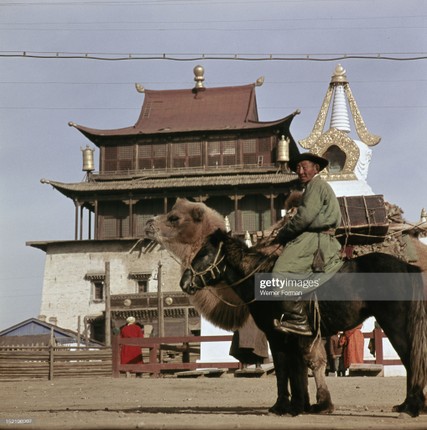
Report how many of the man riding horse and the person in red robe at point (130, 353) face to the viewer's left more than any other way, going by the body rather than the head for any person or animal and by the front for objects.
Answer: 1

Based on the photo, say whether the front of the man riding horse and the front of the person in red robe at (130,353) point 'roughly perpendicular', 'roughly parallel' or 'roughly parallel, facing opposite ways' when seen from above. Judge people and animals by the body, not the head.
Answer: roughly perpendicular

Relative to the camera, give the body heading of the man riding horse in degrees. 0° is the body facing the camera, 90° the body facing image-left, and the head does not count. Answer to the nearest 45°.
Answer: approximately 90°

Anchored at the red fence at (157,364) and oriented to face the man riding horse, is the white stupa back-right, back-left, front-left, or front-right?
back-left

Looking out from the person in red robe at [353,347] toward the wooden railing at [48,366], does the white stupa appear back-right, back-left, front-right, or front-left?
back-right

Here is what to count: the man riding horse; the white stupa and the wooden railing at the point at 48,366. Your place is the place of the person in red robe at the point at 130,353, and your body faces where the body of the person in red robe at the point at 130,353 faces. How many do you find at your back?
1

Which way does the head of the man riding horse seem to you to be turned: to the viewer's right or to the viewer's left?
to the viewer's left
